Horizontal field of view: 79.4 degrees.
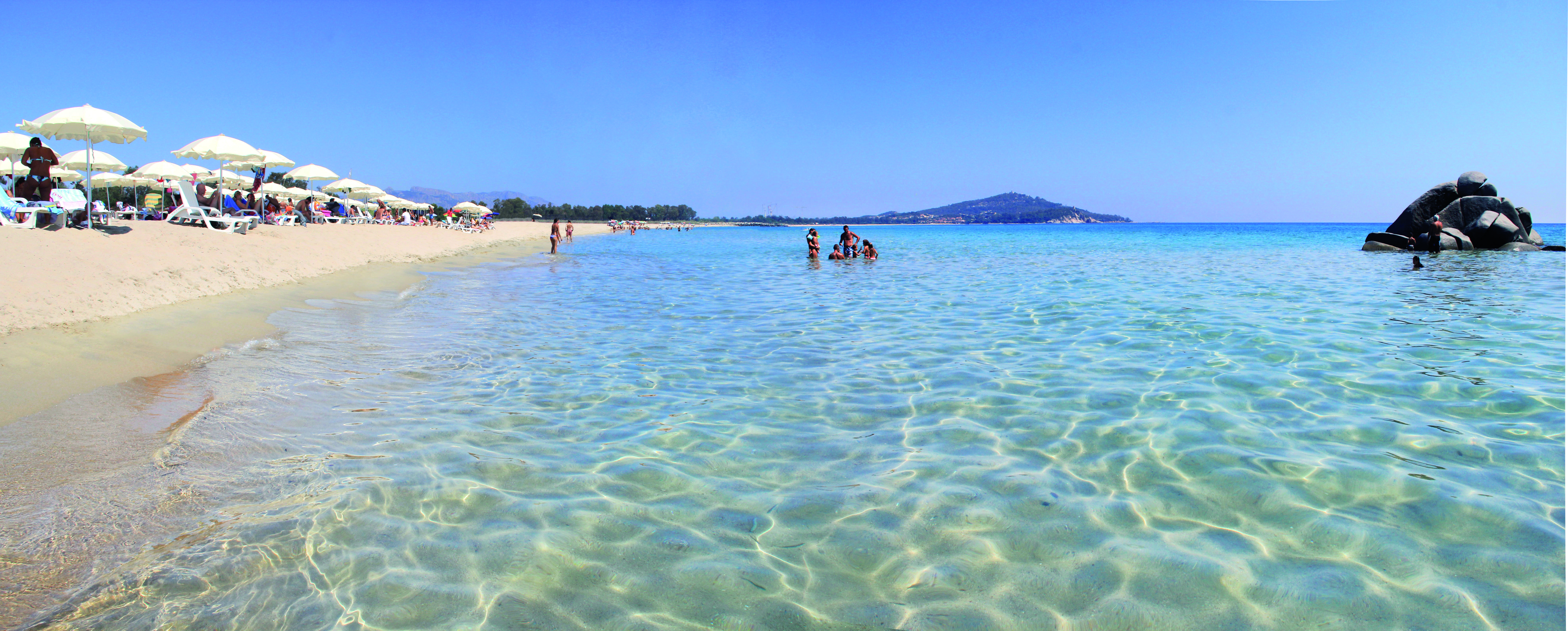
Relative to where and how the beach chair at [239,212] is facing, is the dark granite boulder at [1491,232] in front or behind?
in front

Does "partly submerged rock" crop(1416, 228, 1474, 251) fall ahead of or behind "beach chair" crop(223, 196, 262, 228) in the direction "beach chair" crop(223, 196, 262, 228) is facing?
ahead

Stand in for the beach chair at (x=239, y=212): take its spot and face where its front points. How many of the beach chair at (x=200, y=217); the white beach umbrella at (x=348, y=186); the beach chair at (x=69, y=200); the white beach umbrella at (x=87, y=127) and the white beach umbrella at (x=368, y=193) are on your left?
2

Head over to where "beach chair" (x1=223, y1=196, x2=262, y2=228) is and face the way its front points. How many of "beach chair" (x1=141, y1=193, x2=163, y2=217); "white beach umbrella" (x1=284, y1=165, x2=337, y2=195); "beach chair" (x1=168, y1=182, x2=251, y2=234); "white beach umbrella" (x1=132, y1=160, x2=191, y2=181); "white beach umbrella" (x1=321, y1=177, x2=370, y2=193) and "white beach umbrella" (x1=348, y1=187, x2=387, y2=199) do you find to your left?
5

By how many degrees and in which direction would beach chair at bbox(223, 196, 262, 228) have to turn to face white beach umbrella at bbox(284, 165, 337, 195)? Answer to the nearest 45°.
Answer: approximately 90° to its left

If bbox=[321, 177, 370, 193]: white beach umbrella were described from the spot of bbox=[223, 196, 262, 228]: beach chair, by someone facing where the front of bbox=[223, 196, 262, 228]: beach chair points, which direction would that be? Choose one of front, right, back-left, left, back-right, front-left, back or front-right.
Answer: left

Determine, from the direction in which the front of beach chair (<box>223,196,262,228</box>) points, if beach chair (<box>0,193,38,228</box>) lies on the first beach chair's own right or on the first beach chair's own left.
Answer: on the first beach chair's own right

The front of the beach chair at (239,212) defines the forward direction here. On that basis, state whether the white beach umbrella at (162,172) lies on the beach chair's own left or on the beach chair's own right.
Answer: on the beach chair's own left

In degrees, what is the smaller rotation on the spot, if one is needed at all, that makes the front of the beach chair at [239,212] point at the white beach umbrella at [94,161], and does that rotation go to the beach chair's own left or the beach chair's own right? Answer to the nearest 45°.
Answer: approximately 135° to the beach chair's own left

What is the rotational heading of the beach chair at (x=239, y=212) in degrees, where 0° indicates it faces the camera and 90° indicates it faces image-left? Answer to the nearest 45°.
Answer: approximately 270°

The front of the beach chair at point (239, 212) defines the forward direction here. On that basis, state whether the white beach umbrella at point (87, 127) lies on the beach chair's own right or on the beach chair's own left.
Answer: on the beach chair's own right

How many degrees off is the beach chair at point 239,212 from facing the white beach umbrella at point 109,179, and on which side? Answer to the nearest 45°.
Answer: approximately 90° to its left

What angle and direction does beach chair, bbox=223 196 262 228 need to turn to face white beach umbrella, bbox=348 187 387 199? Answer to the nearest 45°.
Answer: approximately 90° to its left
